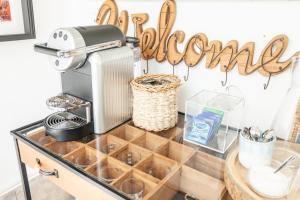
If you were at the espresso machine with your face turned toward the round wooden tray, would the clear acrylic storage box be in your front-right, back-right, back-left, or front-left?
front-left

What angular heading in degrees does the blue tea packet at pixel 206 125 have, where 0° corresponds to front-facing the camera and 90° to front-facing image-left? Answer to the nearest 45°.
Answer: approximately 45°

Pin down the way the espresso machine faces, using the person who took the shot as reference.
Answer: facing the viewer and to the left of the viewer

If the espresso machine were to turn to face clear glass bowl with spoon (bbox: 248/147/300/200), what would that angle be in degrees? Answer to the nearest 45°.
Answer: approximately 90° to its left

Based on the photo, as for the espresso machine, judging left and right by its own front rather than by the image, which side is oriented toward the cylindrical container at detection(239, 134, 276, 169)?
left

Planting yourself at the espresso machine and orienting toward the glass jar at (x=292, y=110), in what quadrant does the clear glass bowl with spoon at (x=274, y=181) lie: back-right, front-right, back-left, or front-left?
front-right
